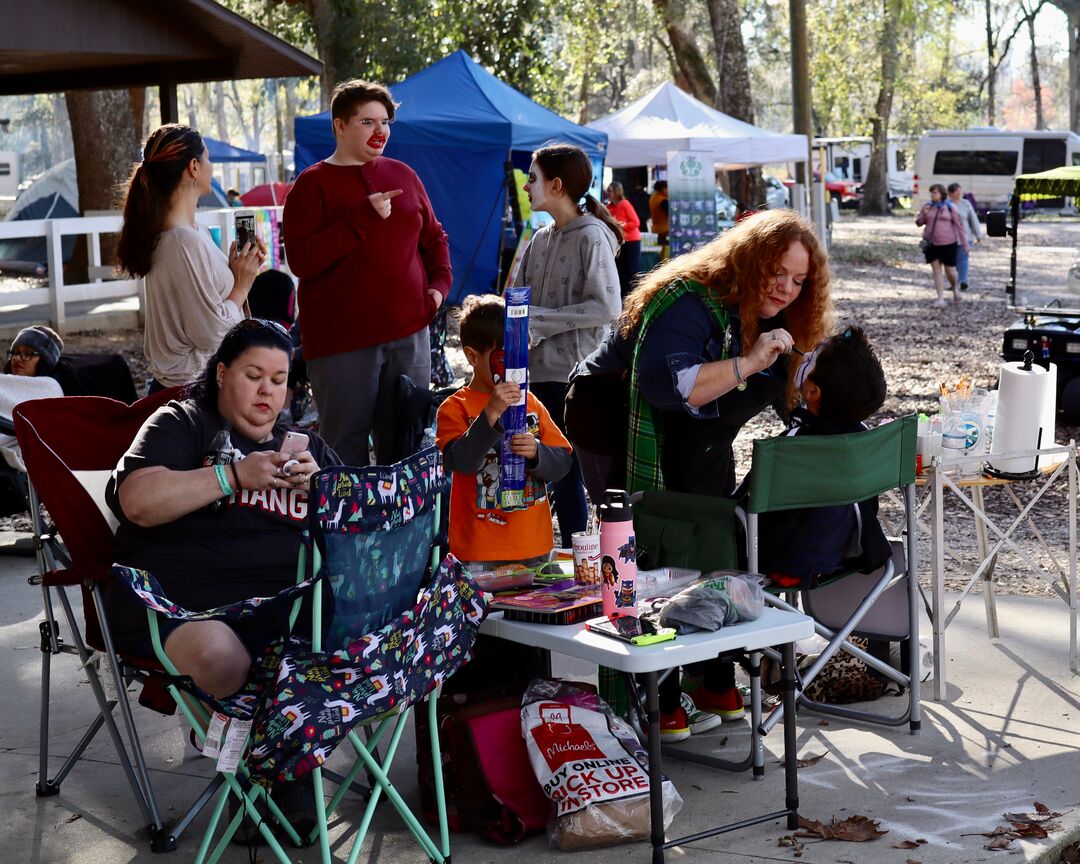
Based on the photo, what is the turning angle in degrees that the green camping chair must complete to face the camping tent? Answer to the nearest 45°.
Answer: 0° — it already faces it

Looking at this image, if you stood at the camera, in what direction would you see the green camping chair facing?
facing away from the viewer and to the left of the viewer

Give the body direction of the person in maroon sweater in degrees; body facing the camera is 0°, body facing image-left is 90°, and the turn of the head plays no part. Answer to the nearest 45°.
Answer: approximately 315°

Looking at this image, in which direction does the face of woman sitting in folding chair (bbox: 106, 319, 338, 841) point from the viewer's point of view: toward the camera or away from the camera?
toward the camera

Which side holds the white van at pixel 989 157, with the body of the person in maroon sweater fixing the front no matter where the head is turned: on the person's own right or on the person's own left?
on the person's own left

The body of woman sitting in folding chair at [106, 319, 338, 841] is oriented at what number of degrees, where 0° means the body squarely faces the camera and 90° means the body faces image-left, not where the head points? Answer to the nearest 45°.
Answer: approximately 315°

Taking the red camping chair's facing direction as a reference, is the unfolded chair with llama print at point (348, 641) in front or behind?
in front

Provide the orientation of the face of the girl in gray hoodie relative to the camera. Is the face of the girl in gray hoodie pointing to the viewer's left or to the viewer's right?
to the viewer's left

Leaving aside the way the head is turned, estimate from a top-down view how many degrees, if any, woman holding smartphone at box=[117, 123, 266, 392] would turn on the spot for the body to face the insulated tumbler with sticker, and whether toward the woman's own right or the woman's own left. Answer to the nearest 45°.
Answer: approximately 90° to the woman's own right

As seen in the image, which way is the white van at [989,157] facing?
to the viewer's right

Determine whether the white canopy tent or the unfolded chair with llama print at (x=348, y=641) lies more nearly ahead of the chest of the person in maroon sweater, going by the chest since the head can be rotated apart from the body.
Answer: the unfolded chair with llama print

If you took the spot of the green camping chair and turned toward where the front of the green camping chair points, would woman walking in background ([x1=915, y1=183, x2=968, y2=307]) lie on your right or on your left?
on your right

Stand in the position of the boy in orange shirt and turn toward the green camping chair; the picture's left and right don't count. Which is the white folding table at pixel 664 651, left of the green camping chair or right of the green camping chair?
right

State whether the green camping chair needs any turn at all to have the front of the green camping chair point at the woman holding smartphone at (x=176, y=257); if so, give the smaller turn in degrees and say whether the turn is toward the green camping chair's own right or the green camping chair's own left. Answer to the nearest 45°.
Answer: approximately 45° to the green camping chair's own left

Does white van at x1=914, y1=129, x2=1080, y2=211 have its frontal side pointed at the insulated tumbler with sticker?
no
